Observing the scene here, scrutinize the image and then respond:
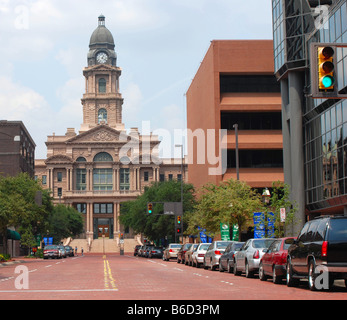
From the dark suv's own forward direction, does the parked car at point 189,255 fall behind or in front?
in front

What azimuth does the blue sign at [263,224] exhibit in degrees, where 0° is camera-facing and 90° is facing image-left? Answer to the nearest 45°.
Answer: approximately 0°

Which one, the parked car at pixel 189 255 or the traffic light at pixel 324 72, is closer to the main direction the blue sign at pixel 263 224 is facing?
the traffic light

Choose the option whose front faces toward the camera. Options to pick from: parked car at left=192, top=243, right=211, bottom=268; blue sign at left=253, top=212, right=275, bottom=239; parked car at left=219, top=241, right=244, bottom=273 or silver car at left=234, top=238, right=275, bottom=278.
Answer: the blue sign

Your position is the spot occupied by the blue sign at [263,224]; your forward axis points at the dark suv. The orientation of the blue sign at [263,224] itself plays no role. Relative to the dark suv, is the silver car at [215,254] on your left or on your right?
right

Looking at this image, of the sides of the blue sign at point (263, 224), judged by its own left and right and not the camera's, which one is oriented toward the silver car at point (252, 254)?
front

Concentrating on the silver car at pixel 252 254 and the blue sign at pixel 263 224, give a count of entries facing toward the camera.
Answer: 1

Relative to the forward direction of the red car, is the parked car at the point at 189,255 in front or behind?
in front

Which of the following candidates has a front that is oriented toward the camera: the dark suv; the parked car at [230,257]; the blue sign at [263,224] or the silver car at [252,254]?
the blue sign
